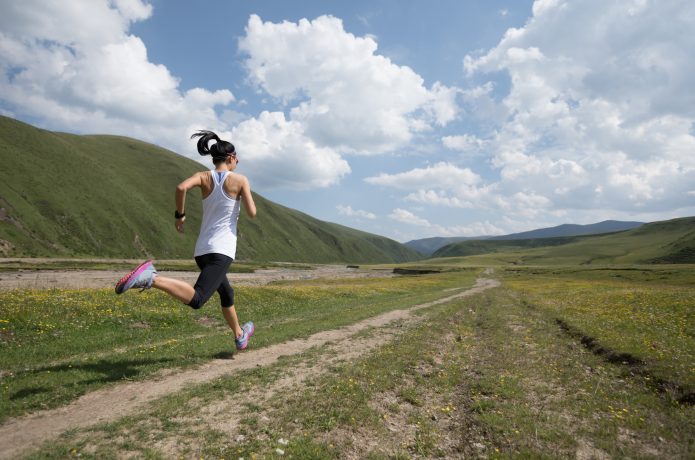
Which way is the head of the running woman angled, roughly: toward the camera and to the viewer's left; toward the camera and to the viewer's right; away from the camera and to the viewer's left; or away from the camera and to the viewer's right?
away from the camera and to the viewer's right

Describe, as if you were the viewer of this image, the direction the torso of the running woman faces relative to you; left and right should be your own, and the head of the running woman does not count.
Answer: facing away from the viewer and to the right of the viewer
